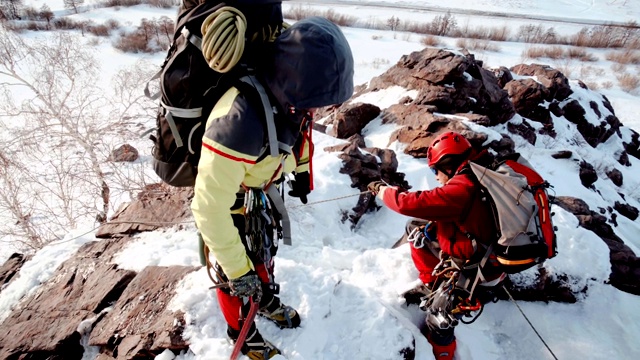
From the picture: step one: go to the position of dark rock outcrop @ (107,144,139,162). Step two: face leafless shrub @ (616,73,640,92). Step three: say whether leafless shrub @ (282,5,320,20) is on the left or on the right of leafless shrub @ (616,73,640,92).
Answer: left

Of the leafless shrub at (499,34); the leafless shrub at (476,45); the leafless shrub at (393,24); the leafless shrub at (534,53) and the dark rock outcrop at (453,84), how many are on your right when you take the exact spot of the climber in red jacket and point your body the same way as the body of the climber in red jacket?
5

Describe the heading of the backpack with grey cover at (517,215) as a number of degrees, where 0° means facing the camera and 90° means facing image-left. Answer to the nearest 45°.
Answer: approximately 270°

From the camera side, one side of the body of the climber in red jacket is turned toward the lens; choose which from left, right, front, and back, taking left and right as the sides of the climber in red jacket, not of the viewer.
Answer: left

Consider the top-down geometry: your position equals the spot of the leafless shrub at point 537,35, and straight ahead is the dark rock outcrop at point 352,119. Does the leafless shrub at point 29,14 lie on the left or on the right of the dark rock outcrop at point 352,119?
right

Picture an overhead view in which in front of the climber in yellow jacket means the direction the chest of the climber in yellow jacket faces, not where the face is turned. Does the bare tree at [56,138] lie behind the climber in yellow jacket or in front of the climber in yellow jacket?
behind

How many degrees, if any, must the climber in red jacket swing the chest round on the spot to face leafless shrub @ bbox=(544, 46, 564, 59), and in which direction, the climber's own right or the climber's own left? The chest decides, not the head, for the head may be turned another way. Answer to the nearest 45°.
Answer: approximately 90° to the climber's own right

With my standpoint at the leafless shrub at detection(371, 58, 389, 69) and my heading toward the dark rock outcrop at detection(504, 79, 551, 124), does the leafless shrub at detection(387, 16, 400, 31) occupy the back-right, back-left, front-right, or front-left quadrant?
back-left

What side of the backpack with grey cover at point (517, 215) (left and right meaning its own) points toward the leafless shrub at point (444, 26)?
left

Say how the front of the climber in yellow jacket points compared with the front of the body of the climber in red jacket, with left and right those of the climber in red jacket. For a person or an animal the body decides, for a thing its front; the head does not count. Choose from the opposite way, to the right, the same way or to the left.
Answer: the opposite way
